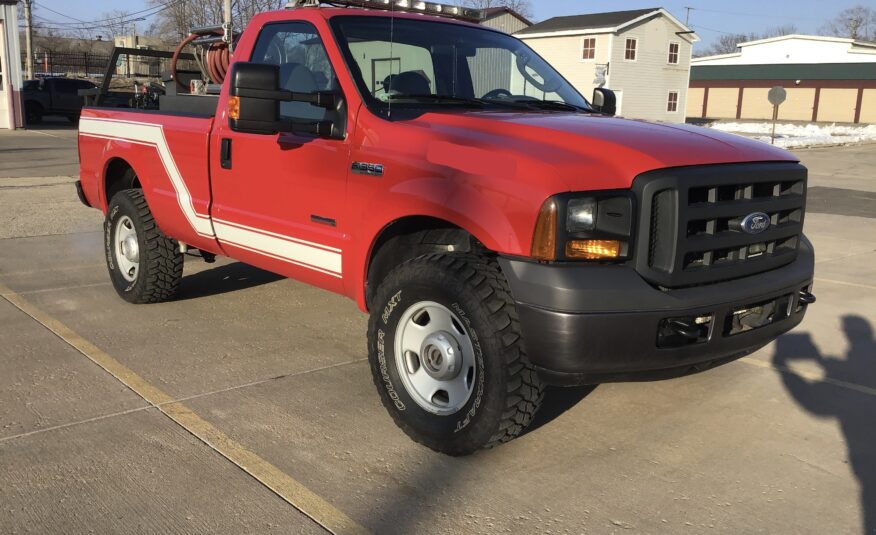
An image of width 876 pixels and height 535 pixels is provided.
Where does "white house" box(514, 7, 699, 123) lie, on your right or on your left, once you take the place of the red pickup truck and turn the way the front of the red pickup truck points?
on your left

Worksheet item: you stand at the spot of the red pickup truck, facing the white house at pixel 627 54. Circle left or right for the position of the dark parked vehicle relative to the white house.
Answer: left

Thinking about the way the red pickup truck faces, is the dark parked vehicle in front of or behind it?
behind

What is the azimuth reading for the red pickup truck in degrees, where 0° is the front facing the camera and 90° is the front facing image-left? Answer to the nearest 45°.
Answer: approximately 315°

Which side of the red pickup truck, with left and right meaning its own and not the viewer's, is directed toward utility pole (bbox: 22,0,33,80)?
back
